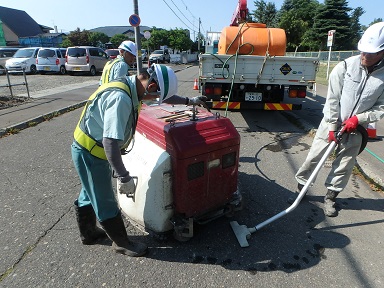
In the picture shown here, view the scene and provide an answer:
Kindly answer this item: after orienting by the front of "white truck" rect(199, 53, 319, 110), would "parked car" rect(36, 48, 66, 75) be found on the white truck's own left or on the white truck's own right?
on the white truck's own left

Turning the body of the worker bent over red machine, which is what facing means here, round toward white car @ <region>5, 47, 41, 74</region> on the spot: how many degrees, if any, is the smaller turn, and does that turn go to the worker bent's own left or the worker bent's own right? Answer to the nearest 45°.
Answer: approximately 90° to the worker bent's own left

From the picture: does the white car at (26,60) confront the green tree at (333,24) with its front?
no

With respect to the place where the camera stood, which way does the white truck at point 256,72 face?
facing away from the viewer

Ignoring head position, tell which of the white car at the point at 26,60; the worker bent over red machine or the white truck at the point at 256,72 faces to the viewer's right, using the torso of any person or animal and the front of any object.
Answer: the worker bent over red machine

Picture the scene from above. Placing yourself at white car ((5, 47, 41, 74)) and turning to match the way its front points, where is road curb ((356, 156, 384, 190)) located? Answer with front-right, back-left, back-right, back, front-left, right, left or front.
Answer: front-left

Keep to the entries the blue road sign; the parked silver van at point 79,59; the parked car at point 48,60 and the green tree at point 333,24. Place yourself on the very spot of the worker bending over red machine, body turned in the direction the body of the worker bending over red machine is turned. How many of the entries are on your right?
0

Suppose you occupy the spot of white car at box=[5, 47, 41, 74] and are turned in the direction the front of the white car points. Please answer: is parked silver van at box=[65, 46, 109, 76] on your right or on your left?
on your left

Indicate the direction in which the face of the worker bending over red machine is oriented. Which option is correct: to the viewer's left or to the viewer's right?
to the viewer's right

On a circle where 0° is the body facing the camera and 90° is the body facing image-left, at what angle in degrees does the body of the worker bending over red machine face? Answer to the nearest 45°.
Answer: approximately 270°

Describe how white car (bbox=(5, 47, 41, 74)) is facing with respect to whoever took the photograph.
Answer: facing the viewer and to the left of the viewer
